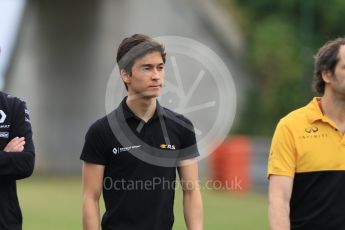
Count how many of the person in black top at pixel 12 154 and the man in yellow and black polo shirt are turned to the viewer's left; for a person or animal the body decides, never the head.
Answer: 0

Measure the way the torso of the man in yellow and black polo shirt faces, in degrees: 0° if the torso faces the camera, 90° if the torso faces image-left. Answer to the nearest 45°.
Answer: approximately 315°

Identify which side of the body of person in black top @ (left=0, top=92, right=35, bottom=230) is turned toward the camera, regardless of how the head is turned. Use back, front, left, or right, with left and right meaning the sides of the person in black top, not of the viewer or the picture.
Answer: front

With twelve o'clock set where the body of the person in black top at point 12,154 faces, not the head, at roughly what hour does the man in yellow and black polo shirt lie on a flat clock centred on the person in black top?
The man in yellow and black polo shirt is roughly at 10 o'clock from the person in black top.

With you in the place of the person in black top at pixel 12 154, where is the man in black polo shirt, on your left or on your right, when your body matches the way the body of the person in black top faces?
on your left

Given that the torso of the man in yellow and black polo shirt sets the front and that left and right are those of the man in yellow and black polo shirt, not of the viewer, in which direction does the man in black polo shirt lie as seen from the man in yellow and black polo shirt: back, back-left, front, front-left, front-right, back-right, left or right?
back-right
